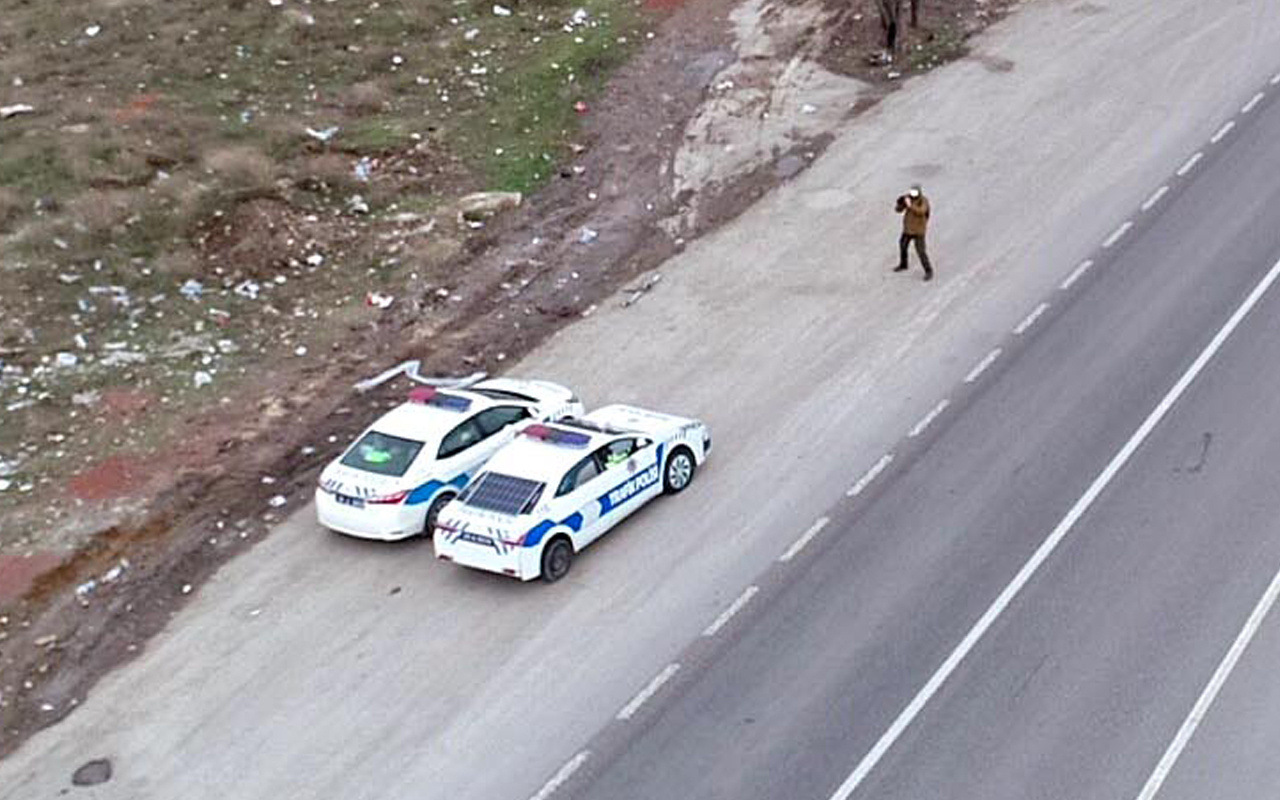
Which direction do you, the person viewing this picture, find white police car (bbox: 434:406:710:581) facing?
facing away from the viewer and to the right of the viewer

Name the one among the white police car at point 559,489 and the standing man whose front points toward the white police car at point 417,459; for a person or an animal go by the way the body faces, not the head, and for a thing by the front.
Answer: the standing man

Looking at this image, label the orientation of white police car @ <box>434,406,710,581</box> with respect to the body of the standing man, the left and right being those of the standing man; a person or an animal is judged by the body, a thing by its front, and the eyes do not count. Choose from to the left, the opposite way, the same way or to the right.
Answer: the opposite way

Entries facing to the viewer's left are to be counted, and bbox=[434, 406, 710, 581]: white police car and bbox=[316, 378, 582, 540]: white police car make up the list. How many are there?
0

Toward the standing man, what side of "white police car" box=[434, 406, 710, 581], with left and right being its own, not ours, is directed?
front

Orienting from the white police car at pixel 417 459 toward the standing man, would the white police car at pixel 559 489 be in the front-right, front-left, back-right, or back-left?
front-right

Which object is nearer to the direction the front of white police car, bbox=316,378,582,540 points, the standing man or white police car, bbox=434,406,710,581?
the standing man

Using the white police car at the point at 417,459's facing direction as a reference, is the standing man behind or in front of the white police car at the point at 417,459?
in front

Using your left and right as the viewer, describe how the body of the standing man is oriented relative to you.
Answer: facing the viewer and to the left of the viewer

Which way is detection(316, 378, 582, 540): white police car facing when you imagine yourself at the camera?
facing away from the viewer and to the right of the viewer

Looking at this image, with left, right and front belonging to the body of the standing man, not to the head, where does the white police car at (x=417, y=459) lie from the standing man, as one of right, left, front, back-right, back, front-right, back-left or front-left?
front
